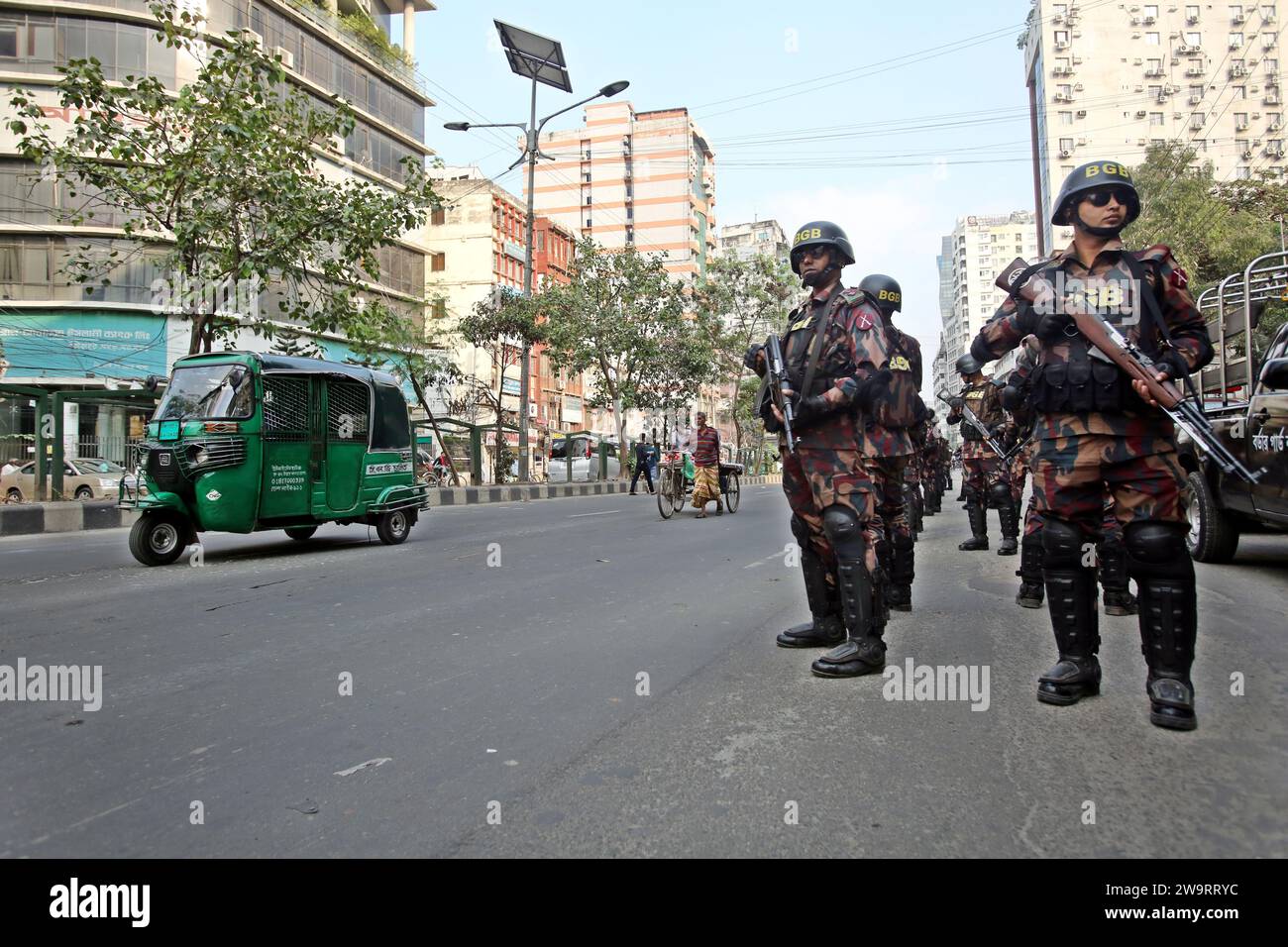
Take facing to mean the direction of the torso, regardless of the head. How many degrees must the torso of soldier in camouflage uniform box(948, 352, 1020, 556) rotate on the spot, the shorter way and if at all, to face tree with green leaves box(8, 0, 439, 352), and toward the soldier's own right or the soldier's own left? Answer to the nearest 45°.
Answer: approximately 45° to the soldier's own right

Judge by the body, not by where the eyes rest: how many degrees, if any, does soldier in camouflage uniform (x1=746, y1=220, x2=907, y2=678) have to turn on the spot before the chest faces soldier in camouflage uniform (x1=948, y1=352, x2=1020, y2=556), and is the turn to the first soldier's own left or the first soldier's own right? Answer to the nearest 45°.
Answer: approximately 135° to the first soldier's own right

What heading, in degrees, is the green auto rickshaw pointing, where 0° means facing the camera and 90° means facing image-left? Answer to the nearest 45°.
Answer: approximately 45°

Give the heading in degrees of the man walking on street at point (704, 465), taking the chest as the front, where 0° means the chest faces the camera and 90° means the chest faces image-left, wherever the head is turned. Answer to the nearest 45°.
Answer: approximately 45°

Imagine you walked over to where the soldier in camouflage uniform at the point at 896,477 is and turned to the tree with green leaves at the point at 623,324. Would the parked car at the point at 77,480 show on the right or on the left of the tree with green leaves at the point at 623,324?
left

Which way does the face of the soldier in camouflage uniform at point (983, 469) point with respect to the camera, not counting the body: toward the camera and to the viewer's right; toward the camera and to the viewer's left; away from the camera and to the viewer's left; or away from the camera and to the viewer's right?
toward the camera and to the viewer's left
